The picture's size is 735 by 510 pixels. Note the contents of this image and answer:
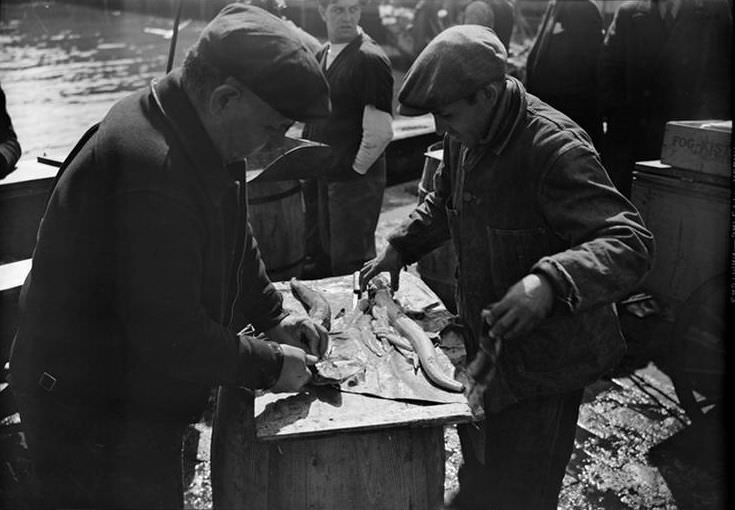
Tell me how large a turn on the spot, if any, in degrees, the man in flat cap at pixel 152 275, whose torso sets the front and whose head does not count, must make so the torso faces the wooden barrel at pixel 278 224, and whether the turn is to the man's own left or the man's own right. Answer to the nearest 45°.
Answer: approximately 90° to the man's own left

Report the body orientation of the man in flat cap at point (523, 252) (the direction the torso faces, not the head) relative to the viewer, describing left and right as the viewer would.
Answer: facing the viewer and to the left of the viewer

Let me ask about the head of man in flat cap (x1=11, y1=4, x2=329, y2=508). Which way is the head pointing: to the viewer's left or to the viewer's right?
to the viewer's right

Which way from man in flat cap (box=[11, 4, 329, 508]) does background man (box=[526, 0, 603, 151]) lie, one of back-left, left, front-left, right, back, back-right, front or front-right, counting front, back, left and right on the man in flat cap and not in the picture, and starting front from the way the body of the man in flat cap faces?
front-left

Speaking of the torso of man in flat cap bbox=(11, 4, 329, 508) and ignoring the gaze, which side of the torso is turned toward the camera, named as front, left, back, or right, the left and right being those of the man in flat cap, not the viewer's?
right
